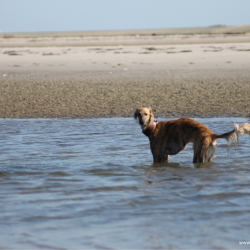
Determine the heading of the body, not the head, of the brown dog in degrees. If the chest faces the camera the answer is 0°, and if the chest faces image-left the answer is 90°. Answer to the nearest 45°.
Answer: approximately 90°
